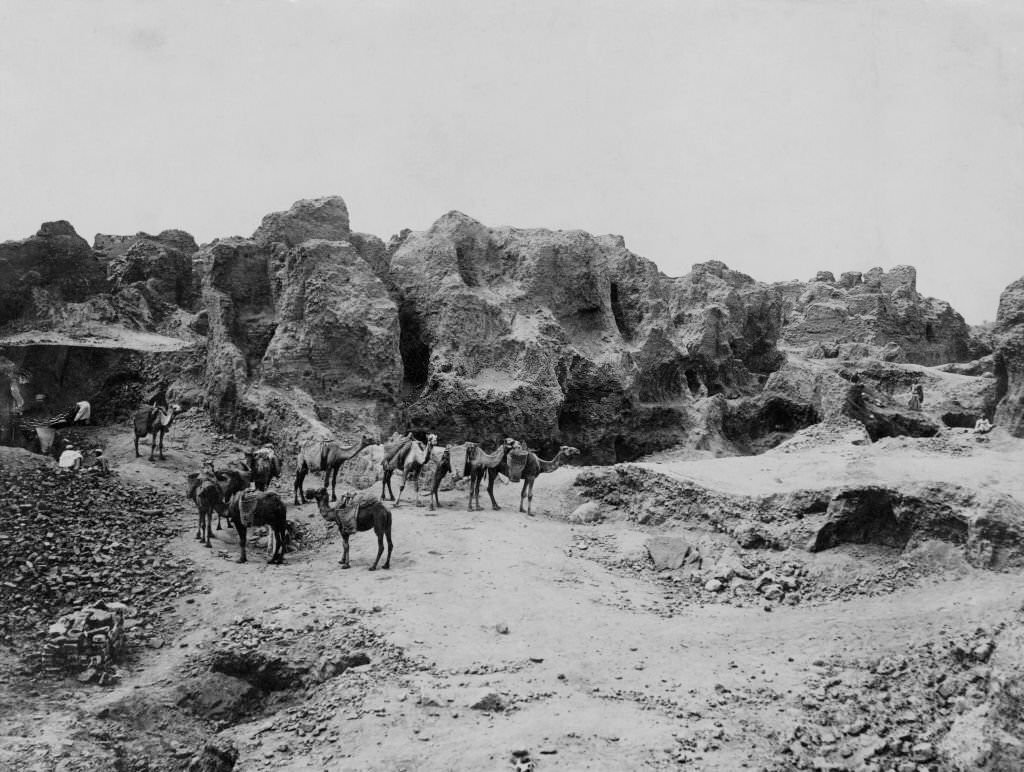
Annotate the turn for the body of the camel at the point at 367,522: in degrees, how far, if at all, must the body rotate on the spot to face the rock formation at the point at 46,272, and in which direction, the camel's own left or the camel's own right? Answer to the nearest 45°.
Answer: approximately 45° to the camel's own right

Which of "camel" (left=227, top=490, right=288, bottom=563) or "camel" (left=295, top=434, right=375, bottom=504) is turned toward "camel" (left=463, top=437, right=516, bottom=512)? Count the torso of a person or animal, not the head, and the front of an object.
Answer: "camel" (left=295, top=434, right=375, bottom=504)

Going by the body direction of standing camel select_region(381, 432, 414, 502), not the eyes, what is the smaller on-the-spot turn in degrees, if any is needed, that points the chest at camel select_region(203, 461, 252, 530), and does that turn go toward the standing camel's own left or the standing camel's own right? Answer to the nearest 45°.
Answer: approximately 135° to the standing camel's own right

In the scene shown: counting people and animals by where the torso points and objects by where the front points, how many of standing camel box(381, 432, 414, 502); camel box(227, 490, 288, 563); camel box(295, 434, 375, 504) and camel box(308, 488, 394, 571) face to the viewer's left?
2

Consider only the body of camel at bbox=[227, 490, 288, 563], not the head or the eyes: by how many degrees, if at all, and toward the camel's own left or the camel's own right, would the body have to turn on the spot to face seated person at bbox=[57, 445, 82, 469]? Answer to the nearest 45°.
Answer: approximately 45° to the camel's own right

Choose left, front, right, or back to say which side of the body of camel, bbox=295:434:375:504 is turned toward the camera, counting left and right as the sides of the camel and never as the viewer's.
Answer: right

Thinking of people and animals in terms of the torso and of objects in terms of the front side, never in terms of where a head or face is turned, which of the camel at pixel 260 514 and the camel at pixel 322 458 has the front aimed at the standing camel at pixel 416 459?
the camel at pixel 322 458

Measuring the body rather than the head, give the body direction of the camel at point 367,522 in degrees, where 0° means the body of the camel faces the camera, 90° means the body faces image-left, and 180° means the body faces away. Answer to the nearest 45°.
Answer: approximately 90°

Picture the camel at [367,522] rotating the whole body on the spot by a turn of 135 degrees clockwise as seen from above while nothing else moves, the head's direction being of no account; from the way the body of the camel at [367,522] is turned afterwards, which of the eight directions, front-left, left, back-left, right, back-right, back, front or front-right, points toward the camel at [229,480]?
left
